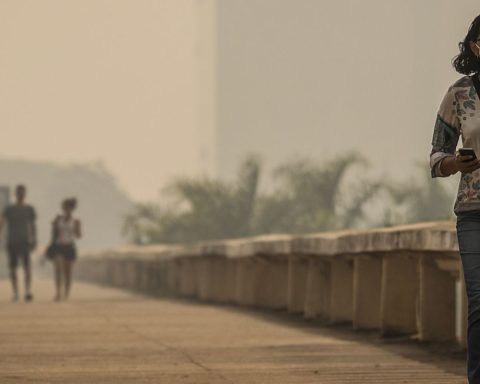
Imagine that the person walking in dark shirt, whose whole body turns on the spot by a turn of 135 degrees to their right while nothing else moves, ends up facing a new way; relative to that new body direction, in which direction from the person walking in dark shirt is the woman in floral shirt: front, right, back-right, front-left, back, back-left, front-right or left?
back-left

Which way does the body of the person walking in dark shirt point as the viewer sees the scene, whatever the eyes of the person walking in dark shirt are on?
toward the camera
